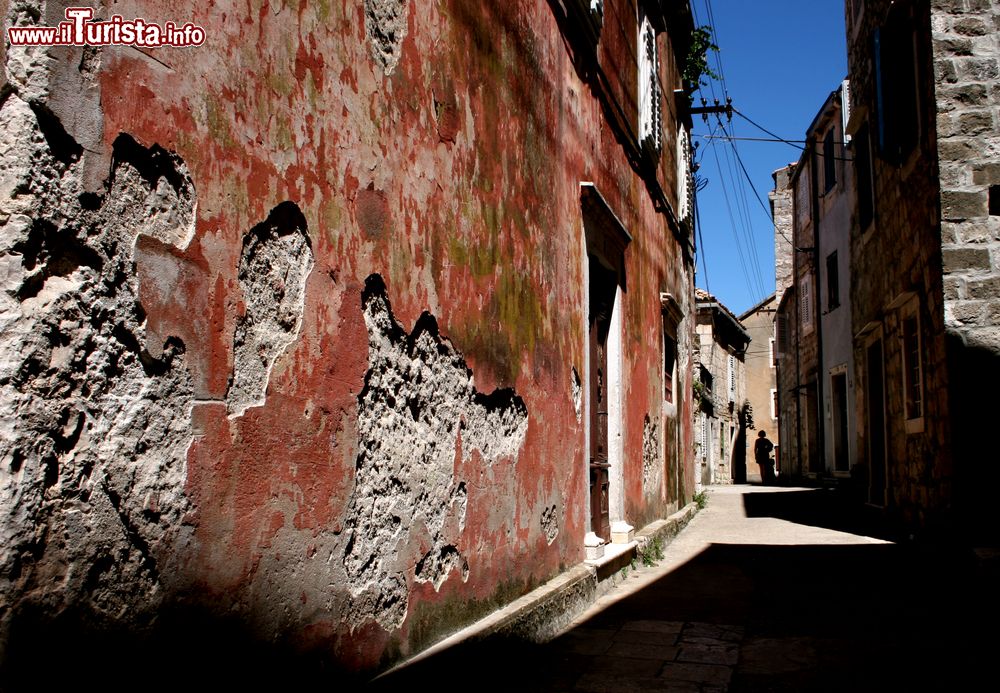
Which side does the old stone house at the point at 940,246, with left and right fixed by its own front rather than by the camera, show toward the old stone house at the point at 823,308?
right

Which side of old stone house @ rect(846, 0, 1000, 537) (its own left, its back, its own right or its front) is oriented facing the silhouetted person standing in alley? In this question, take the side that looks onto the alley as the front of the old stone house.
right

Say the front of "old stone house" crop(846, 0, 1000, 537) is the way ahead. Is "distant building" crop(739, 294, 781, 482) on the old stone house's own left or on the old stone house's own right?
on the old stone house's own right

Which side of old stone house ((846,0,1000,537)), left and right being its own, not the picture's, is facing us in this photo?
left

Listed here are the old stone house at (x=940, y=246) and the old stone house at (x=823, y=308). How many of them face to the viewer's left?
2

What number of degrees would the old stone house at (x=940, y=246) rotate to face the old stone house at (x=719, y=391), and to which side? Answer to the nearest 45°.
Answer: approximately 90° to its right

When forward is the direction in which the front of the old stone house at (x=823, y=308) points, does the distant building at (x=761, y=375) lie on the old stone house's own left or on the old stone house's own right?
on the old stone house's own right

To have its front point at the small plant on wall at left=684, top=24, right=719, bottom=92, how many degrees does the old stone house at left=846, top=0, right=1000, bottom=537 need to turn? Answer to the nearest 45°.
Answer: approximately 45° to its right

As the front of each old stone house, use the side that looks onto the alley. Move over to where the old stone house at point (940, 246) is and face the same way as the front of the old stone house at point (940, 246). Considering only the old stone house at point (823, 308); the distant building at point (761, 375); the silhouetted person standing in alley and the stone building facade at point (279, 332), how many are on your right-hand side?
3

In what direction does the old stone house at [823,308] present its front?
to the viewer's left
